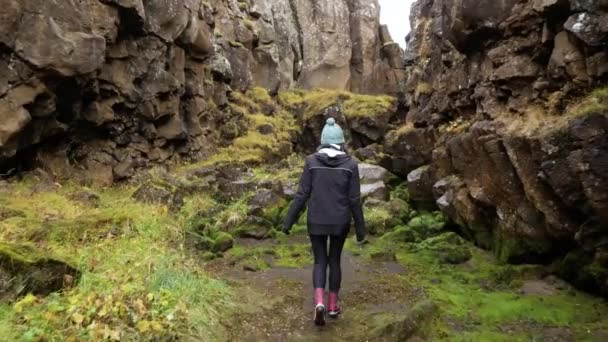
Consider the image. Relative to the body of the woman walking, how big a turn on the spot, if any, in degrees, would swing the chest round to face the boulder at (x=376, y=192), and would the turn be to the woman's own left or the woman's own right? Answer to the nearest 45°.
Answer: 0° — they already face it

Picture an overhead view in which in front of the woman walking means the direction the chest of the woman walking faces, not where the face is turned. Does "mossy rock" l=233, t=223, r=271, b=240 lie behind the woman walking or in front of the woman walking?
in front

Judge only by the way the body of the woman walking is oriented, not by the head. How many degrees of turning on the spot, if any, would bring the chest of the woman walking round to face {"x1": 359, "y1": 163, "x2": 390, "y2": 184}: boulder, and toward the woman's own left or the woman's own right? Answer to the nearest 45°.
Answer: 0° — they already face it

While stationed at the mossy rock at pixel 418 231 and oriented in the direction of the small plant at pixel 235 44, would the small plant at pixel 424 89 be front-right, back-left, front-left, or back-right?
front-right

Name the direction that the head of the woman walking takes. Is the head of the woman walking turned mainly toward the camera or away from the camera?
away from the camera

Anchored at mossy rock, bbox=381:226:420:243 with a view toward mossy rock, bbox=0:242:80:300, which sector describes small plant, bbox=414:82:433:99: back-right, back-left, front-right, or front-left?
back-right

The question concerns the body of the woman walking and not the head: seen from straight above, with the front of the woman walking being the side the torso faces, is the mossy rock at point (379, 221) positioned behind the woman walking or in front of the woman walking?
in front

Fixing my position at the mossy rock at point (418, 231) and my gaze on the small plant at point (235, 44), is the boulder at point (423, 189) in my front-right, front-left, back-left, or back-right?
front-right

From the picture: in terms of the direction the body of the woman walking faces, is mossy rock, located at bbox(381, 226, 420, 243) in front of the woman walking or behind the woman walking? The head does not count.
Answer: in front

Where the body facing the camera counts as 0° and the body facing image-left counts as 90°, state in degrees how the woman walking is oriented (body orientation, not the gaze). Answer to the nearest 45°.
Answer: approximately 180°

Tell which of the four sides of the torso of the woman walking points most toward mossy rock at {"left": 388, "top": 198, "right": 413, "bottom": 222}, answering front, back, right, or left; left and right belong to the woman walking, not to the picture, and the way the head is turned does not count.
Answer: front
